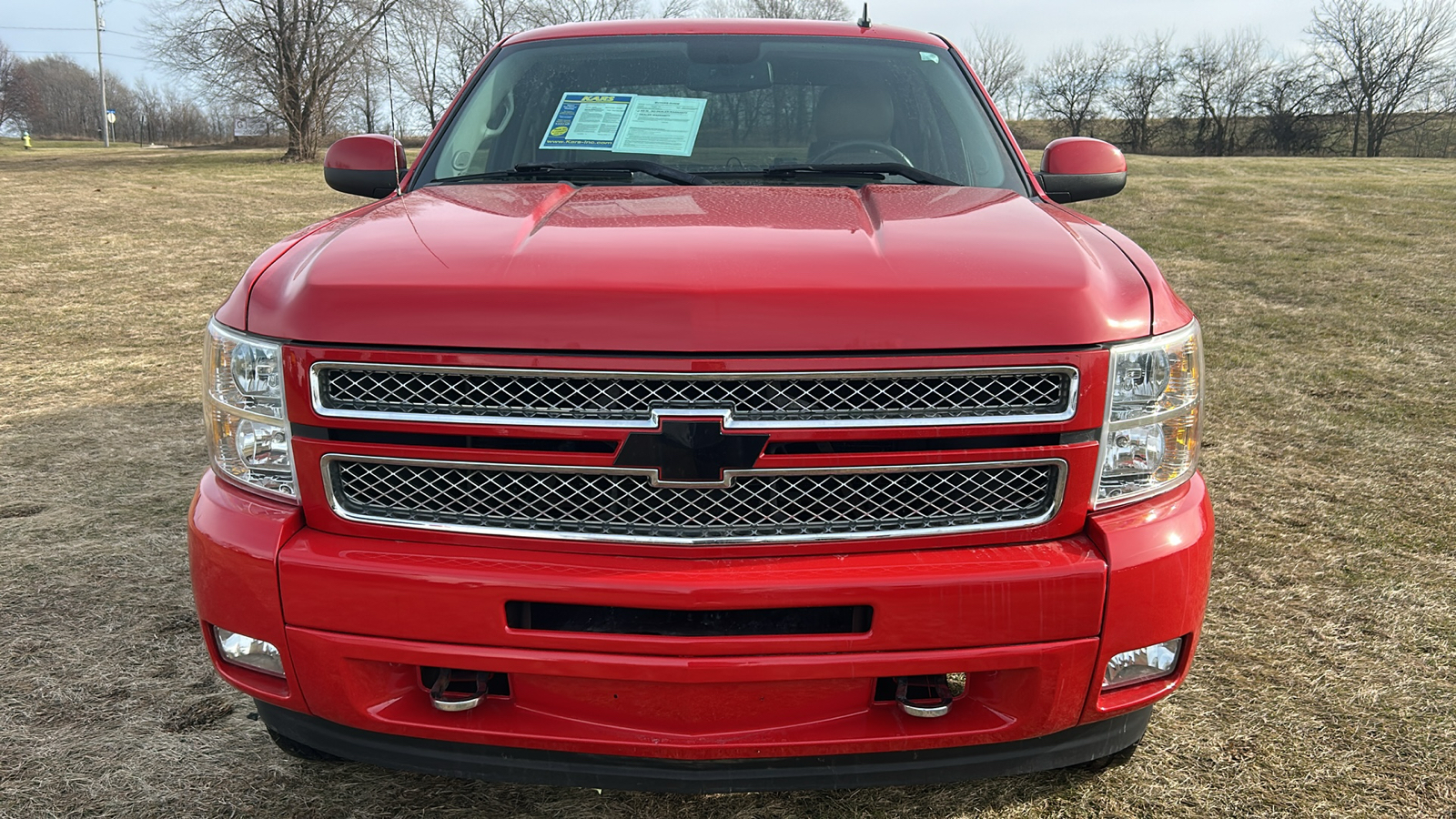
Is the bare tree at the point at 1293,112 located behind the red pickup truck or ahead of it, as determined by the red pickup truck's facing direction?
behind

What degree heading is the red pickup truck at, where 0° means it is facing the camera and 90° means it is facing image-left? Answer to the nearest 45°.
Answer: approximately 0°
